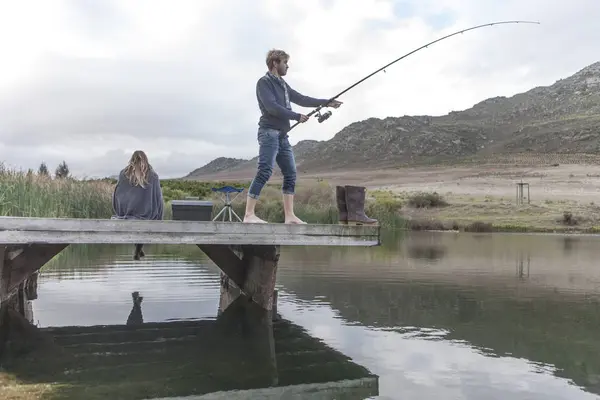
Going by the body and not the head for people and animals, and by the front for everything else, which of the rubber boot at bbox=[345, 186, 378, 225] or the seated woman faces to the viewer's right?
the rubber boot

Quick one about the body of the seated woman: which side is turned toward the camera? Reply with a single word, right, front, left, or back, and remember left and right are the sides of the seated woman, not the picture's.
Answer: back

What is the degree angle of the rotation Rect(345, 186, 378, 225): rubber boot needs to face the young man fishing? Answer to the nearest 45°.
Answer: approximately 135° to its right

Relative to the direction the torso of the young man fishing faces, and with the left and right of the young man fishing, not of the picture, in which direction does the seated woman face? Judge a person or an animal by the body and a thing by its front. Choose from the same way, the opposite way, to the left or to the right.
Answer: to the left

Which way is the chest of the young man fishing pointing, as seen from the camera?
to the viewer's right

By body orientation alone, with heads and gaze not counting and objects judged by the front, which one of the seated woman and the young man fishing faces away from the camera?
the seated woman

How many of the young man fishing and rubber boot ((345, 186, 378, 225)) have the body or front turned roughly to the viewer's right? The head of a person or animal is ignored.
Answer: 2

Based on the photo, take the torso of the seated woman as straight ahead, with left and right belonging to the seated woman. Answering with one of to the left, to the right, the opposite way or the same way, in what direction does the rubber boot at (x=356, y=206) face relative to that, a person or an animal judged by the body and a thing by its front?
to the right

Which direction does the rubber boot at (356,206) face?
to the viewer's right

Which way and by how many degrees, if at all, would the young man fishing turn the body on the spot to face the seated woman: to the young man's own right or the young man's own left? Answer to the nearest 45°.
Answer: approximately 180°

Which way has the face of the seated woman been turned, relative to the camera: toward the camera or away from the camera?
away from the camera

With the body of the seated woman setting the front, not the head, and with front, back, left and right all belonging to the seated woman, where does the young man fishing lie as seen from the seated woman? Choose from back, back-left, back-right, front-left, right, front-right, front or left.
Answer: back-right

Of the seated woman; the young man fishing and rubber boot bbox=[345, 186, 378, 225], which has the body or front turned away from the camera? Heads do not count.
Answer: the seated woman

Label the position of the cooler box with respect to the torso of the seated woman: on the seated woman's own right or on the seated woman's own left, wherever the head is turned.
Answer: on the seated woman's own right
